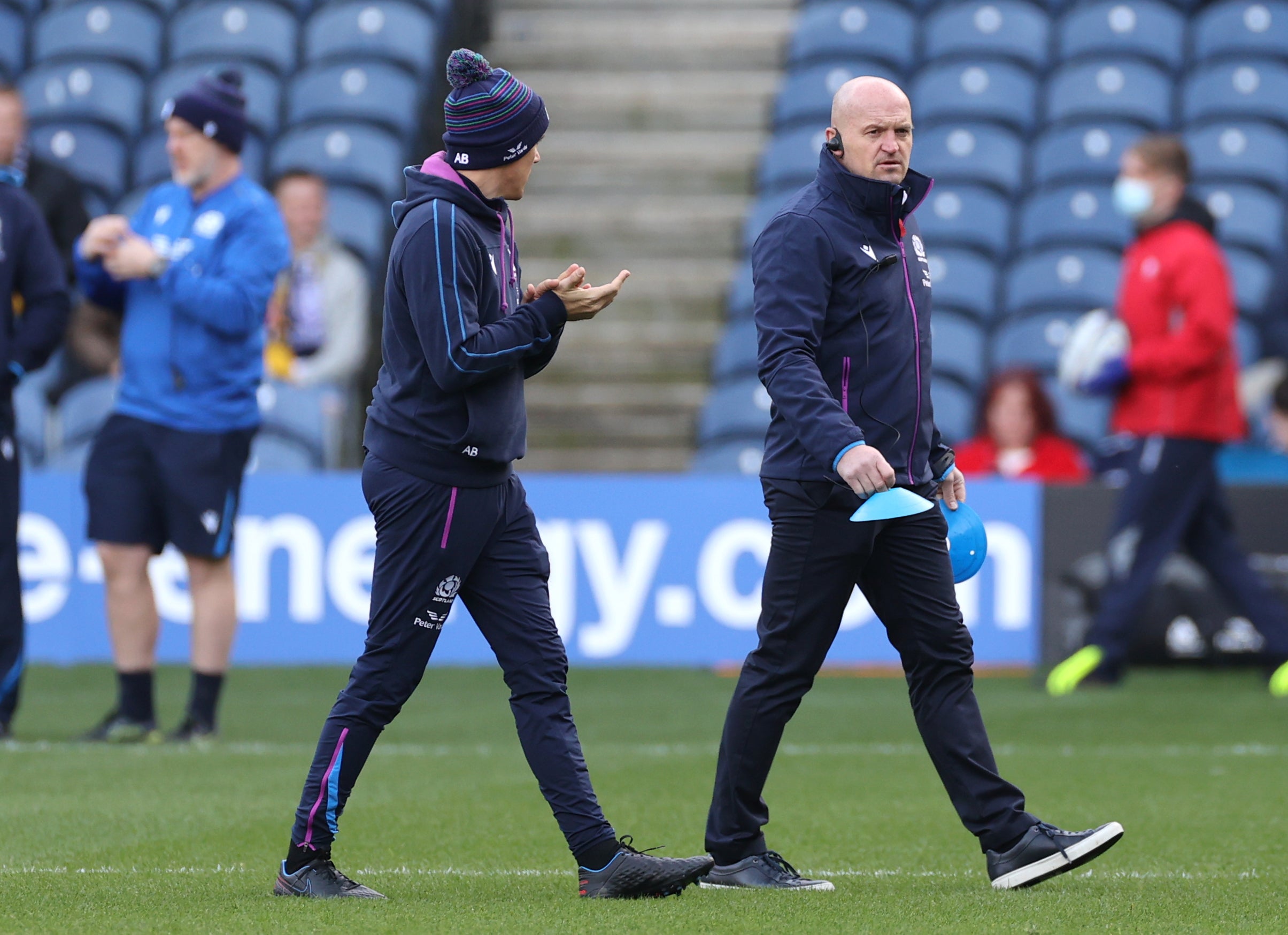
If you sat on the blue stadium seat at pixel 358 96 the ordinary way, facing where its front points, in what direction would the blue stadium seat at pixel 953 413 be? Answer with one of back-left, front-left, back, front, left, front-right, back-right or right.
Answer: front-left

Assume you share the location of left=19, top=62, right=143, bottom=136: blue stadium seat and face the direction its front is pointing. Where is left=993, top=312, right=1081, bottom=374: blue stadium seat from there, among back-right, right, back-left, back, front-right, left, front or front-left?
front-left

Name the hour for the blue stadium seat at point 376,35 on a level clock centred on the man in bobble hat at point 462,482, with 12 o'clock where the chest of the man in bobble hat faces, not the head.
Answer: The blue stadium seat is roughly at 9 o'clock from the man in bobble hat.

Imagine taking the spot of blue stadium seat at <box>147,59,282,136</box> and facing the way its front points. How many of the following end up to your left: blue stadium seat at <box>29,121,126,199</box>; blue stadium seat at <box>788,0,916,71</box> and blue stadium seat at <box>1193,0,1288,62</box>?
2

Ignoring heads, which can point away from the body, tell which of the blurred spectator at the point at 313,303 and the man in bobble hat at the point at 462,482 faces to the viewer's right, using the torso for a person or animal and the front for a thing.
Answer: the man in bobble hat

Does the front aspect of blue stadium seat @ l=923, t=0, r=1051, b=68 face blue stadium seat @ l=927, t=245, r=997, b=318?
yes

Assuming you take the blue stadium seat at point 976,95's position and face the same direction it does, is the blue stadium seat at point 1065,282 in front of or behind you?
in front

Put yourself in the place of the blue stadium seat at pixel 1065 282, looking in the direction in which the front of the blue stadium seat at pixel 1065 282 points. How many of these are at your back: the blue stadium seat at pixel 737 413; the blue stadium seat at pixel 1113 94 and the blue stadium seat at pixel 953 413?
1
